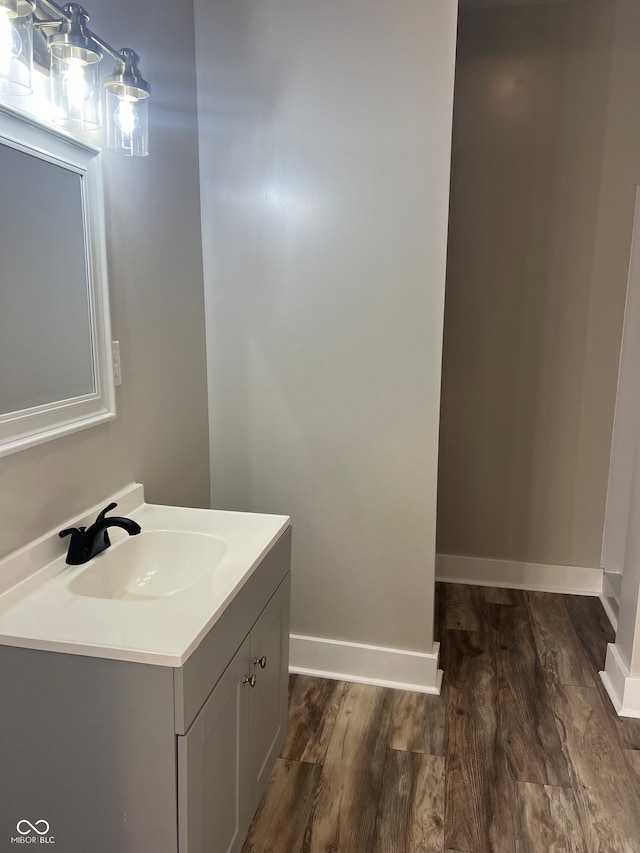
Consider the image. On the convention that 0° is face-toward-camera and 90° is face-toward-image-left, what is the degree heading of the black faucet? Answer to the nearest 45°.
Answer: approximately 315°

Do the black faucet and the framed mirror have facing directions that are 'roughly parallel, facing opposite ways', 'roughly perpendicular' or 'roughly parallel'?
roughly parallel

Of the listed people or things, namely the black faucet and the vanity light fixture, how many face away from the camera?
0

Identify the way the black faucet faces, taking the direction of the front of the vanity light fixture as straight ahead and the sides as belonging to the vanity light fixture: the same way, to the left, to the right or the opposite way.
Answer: the same way

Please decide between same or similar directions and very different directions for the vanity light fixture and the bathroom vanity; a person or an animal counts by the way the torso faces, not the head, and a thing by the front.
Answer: same or similar directions

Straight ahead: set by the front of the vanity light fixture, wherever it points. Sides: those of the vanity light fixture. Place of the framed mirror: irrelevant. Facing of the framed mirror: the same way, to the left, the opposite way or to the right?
the same way

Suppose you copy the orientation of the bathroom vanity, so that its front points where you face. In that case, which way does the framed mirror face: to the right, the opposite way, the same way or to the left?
the same way

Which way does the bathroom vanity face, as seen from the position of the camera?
facing the viewer and to the right of the viewer
